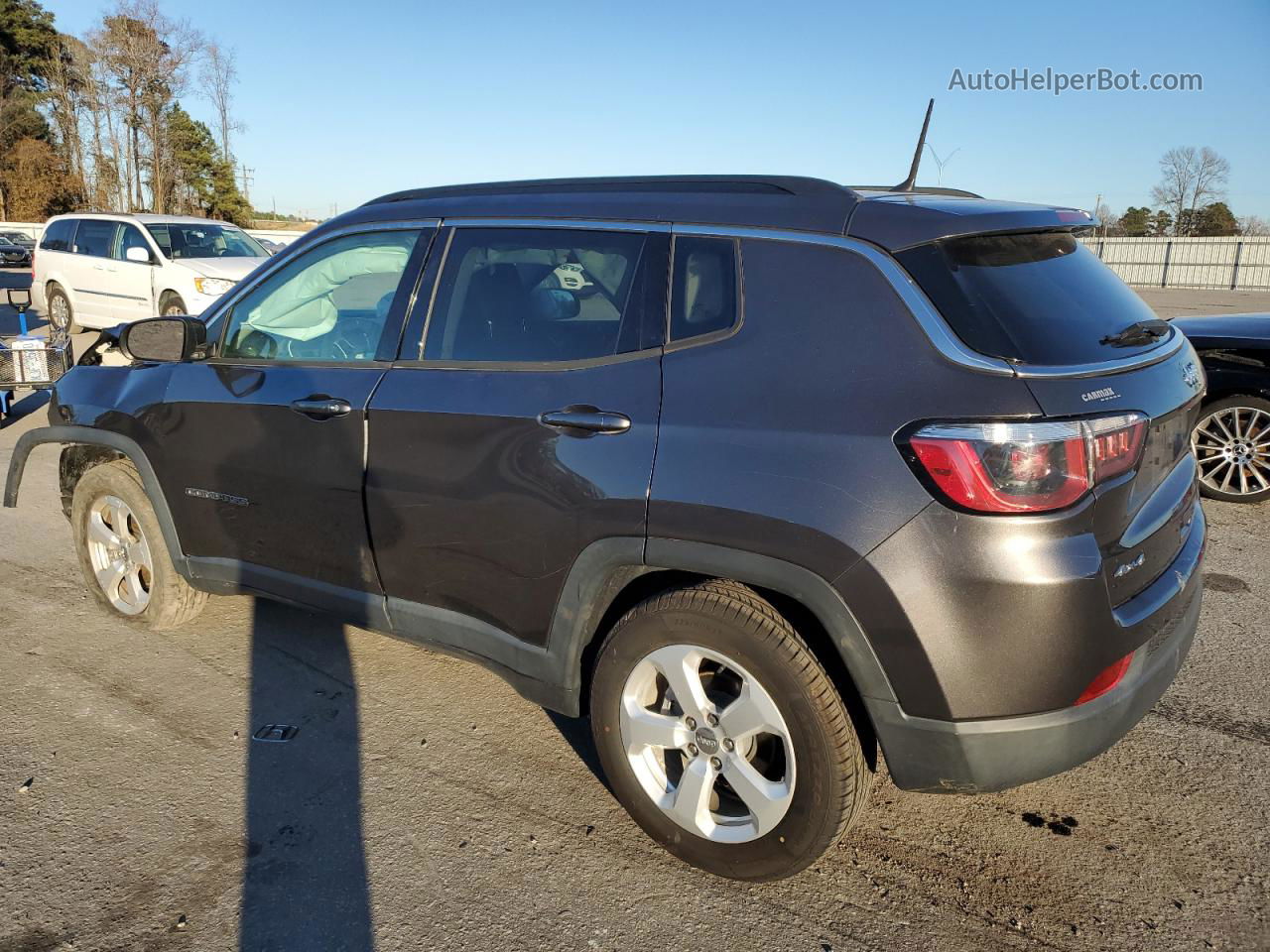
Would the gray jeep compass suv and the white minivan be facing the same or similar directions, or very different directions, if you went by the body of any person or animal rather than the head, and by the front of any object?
very different directions

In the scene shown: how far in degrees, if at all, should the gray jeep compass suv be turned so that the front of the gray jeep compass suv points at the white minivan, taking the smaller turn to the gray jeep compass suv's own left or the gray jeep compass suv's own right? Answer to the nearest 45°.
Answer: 0° — it already faces it

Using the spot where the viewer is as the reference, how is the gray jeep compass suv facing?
facing away from the viewer and to the left of the viewer

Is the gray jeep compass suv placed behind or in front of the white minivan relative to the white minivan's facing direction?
in front
